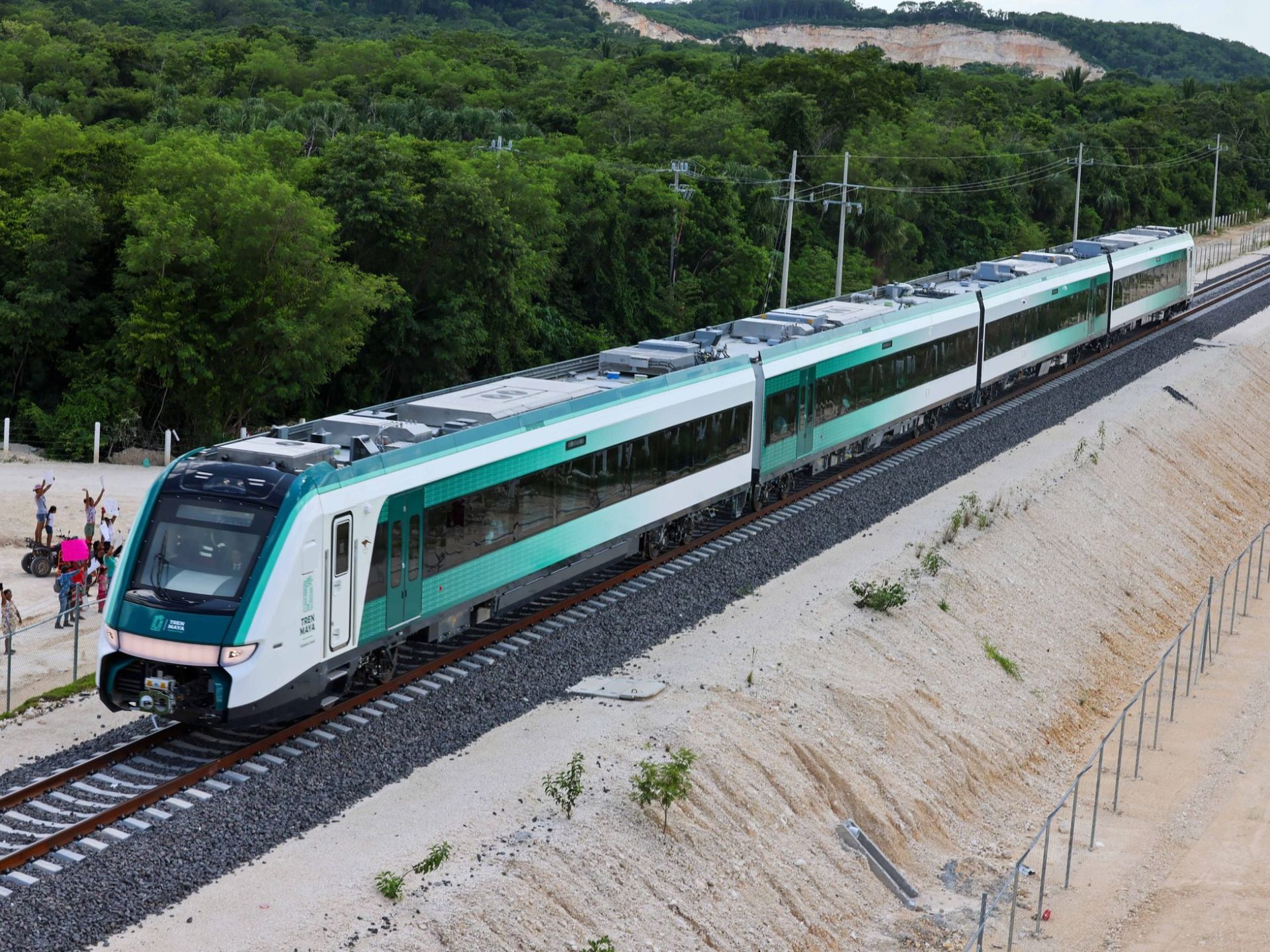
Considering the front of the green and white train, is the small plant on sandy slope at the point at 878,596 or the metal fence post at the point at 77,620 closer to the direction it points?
the metal fence post

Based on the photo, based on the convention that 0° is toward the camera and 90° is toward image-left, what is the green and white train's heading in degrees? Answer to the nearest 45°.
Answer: approximately 45°

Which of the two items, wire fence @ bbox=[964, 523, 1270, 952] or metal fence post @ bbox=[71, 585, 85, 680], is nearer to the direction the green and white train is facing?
the metal fence post

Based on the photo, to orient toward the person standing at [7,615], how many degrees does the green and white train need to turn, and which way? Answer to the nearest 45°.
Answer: approximately 45° to its right

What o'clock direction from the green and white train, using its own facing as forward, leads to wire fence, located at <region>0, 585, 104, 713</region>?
The wire fence is roughly at 12 o'clock from the green and white train.

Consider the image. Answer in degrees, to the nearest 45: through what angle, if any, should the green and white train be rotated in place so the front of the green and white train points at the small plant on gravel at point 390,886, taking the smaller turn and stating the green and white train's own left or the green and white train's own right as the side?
approximately 45° to the green and white train's own left

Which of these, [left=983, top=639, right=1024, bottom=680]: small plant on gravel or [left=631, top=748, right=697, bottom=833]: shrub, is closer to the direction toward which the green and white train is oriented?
the shrub
